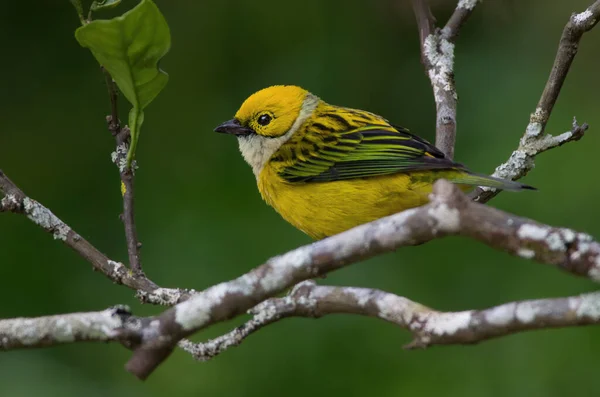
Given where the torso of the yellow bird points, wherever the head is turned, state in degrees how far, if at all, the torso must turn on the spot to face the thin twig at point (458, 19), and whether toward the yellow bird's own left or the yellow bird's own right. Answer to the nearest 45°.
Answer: approximately 180°

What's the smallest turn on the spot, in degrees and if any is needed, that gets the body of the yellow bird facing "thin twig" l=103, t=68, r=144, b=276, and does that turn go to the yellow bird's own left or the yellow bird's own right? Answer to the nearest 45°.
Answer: approximately 45° to the yellow bird's own left

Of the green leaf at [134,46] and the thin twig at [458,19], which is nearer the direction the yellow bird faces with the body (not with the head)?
the green leaf

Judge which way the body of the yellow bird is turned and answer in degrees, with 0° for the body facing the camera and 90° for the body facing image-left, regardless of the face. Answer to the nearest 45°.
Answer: approximately 90°

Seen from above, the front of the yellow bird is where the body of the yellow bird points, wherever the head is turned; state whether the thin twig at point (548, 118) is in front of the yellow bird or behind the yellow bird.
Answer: behind
